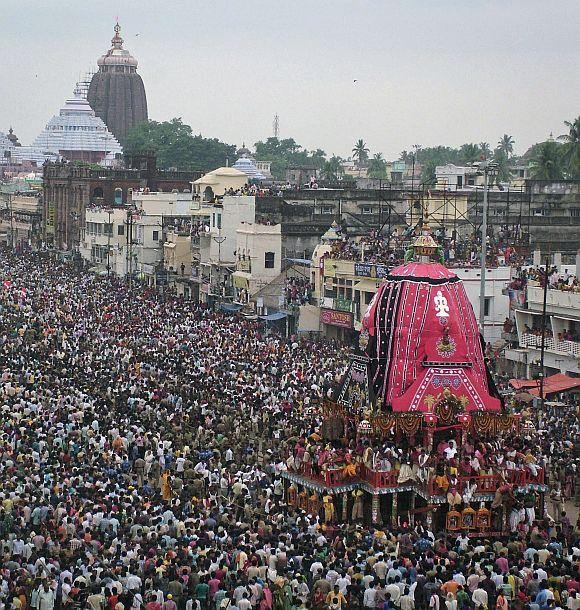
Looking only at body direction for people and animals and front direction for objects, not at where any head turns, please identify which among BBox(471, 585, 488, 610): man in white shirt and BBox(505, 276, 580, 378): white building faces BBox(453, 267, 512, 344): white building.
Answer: the man in white shirt

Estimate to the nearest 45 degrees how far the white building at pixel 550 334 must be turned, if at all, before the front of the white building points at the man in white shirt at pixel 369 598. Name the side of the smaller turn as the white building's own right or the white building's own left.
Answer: approximately 45° to the white building's own left

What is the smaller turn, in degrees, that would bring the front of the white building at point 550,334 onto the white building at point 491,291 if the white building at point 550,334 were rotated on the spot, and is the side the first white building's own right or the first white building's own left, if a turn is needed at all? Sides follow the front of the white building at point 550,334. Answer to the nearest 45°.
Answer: approximately 90° to the first white building's own right

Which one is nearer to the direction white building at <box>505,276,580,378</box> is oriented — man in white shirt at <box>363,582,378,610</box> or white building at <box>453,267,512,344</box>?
the man in white shirt

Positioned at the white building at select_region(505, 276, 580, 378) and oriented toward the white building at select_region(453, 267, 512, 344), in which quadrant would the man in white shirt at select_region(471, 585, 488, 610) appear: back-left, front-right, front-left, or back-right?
back-left

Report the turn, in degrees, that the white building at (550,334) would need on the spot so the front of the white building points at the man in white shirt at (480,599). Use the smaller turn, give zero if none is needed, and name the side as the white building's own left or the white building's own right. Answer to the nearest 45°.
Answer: approximately 45° to the white building's own left

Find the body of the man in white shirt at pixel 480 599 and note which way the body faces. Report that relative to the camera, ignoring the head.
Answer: away from the camera

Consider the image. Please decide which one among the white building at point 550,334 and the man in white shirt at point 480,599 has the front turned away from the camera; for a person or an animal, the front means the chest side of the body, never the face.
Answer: the man in white shirt

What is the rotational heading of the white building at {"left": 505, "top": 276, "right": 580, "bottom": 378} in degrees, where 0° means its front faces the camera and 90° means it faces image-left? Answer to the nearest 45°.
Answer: approximately 45°

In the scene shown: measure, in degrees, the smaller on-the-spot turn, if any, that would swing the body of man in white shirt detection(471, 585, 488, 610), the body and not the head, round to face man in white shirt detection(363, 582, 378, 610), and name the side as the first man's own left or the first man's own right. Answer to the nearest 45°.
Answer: approximately 90° to the first man's own left

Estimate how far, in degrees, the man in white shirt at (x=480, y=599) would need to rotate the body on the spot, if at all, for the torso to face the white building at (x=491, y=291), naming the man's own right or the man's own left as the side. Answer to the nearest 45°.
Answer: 0° — they already face it

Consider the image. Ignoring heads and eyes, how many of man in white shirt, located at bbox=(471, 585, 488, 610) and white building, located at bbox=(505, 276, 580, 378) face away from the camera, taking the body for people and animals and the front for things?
1

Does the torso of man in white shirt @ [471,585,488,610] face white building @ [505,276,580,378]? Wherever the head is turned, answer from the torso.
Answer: yes
